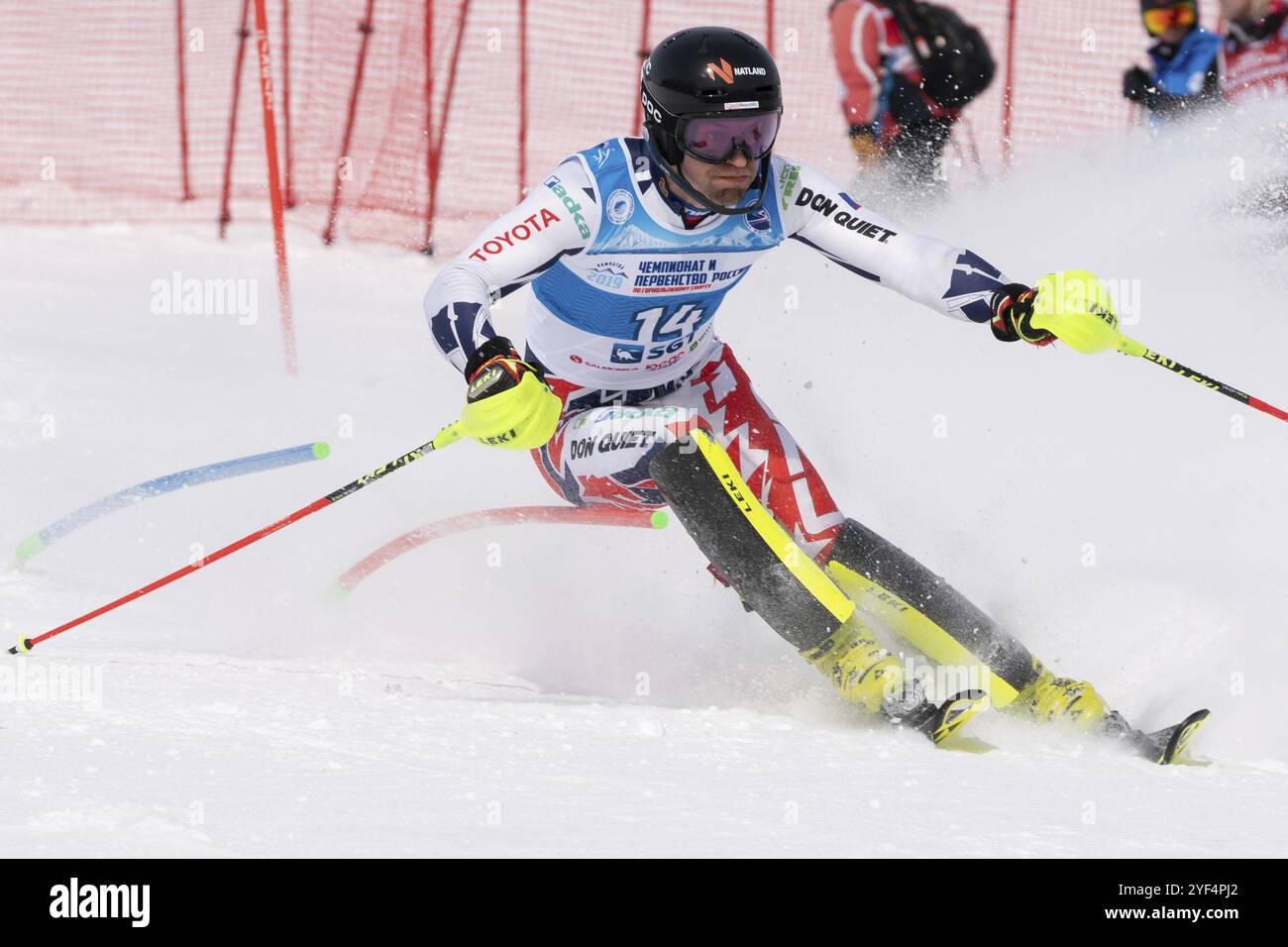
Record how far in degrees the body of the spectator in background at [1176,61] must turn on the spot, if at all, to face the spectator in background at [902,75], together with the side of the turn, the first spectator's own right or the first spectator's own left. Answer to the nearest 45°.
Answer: approximately 90° to the first spectator's own right

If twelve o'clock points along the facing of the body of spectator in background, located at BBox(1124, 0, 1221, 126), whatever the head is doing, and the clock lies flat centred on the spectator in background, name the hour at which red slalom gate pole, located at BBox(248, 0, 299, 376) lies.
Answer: The red slalom gate pole is roughly at 1 o'clock from the spectator in background.

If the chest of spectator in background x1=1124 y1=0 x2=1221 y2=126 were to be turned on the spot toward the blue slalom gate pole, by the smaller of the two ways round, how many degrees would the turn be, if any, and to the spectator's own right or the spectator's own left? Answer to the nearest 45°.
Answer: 0° — they already face it

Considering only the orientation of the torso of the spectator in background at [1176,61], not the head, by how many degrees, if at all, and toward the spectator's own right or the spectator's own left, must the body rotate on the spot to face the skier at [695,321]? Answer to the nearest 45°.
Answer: approximately 45° to the spectator's own left

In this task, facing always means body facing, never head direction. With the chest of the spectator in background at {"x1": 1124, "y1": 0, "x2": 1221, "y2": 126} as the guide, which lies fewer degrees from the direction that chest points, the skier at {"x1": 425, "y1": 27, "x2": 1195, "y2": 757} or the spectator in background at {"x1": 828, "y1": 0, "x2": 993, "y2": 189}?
the skier

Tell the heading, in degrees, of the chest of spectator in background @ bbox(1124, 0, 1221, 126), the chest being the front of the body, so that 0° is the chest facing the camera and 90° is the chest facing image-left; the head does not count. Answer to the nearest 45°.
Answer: approximately 45°

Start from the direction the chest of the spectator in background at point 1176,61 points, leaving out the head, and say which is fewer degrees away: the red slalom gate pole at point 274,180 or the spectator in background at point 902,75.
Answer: the red slalom gate pole

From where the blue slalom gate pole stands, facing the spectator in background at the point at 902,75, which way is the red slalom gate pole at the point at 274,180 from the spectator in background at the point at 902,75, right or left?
left
